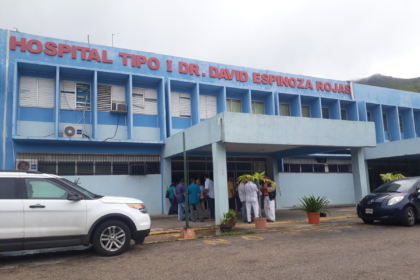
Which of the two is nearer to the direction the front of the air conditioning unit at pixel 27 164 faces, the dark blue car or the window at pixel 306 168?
the dark blue car

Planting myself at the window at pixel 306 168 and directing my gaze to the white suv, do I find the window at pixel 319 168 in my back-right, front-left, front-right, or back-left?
back-left

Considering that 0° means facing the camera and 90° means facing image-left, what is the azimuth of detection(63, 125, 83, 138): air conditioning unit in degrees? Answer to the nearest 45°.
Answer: approximately 0°

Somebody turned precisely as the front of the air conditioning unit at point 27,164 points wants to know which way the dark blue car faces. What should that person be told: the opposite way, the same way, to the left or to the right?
to the right

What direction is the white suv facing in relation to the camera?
to the viewer's right

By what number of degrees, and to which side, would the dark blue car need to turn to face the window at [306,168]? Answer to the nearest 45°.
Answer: approximately 90° to its right

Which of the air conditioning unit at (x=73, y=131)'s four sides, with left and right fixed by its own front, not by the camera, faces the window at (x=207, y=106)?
left

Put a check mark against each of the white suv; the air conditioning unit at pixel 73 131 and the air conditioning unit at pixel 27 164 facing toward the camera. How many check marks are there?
2

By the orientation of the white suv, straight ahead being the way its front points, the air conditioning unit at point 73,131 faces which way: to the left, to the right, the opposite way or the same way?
to the right

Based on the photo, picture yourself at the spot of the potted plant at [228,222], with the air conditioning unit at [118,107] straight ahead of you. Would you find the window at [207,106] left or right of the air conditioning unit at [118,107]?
right

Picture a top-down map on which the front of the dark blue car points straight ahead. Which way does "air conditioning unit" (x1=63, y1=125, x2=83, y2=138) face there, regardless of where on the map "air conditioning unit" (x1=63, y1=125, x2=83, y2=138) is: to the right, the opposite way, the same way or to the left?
to the left

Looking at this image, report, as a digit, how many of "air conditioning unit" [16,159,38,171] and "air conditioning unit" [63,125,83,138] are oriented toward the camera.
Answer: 2
